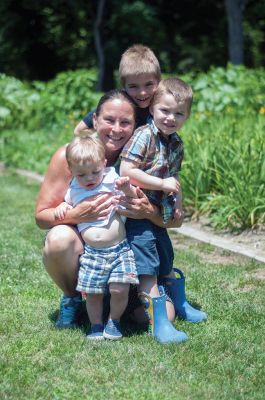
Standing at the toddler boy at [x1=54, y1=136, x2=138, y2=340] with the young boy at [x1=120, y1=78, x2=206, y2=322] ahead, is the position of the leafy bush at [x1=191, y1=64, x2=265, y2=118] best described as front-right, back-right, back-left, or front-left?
front-left

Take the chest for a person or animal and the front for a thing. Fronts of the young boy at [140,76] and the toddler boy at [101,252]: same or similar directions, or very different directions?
same or similar directions

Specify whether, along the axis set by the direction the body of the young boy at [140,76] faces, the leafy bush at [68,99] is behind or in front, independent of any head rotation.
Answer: behind

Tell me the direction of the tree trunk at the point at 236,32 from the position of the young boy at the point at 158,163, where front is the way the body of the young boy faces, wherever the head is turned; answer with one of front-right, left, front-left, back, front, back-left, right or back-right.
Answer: back-left

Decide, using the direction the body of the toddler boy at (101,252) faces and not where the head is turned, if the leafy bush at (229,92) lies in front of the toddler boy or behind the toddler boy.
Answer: behind

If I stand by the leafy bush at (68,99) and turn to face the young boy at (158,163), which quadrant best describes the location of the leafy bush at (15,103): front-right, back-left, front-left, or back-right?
back-right

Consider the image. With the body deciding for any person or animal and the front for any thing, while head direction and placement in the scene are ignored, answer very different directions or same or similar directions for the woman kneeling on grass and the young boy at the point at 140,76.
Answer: same or similar directions

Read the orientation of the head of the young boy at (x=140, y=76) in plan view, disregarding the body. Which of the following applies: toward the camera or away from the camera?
toward the camera

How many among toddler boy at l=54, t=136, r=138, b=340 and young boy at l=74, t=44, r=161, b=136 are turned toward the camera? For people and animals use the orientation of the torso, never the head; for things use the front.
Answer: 2

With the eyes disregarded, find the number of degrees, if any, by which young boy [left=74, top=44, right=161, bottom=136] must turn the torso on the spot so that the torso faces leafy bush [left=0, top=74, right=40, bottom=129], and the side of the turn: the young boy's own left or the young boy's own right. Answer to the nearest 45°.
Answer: approximately 180°

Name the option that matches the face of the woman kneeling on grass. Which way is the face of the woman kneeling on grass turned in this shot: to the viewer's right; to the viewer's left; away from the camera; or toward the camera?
toward the camera

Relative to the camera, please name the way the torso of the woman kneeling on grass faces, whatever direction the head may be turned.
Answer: toward the camera

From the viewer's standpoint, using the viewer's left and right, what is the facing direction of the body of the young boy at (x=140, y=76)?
facing the viewer

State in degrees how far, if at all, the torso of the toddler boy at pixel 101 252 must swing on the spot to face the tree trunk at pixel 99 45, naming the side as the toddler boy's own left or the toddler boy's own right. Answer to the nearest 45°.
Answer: approximately 180°

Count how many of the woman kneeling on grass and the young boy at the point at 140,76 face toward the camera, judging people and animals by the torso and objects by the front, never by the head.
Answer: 2
